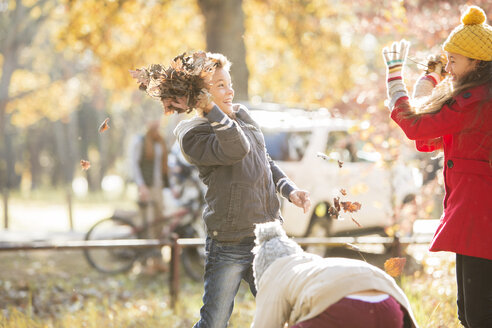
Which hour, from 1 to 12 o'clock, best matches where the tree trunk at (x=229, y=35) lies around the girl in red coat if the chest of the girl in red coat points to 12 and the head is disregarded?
The tree trunk is roughly at 2 o'clock from the girl in red coat.

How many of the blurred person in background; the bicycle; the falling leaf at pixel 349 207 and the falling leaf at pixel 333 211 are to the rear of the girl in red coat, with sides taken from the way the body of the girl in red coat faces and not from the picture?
0

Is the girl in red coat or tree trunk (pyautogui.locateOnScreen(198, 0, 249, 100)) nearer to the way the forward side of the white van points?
the girl in red coat

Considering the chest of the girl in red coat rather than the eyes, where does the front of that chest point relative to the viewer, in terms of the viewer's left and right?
facing to the left of the viewer

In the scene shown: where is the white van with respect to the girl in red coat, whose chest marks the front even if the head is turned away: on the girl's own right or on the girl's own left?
on the girl's own right

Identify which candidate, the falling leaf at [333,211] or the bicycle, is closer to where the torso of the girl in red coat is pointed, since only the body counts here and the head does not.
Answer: the falling leaf
